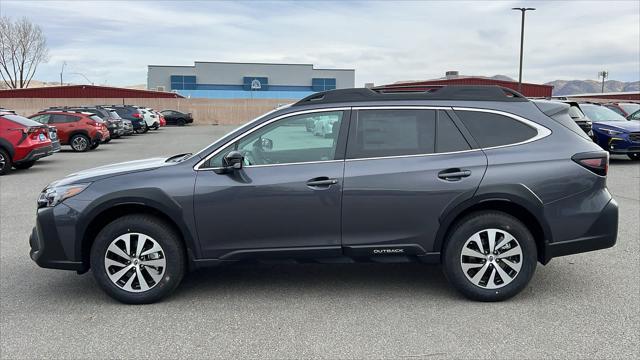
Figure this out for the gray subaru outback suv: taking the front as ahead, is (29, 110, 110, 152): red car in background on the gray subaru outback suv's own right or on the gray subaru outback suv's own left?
on the gray subaru outback suv's own right

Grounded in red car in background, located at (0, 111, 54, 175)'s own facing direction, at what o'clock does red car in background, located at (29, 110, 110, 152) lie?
red car in background, located at (29, 110, 110, 152) is roughly at 2 o'clock from red car in background, located at (0, 111, 54, 175).

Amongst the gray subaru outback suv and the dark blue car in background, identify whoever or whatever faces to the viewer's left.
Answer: the gray subaru outback suv

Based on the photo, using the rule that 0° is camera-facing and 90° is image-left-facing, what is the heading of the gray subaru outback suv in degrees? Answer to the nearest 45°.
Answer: approximately 90°

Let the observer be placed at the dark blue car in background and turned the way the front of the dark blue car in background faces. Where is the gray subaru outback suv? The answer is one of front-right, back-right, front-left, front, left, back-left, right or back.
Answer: front-right

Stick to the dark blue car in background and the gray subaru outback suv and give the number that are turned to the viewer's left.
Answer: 1

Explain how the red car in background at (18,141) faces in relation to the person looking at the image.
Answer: facing away from the viewer and to the left of the viewer

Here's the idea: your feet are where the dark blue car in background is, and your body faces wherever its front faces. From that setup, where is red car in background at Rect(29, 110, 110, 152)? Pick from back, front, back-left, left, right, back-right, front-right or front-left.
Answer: back-right

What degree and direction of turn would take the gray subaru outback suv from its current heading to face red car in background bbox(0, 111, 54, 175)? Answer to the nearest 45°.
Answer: approximately 45° to its right

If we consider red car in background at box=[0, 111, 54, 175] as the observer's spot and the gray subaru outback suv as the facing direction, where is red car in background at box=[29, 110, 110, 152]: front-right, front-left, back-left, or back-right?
back-left
